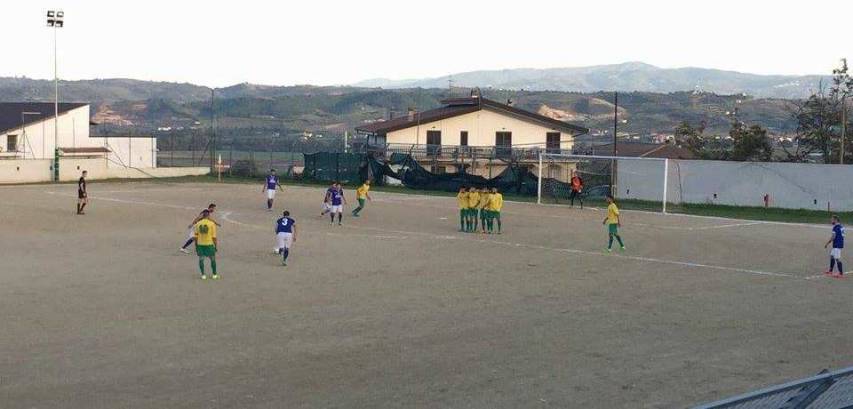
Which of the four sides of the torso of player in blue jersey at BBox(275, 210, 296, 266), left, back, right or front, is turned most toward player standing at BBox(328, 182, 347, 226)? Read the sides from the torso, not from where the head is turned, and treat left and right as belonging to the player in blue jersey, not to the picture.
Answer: front

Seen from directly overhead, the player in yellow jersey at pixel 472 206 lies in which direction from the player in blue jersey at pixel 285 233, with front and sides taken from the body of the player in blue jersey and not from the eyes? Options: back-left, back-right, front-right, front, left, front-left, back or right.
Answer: front-right

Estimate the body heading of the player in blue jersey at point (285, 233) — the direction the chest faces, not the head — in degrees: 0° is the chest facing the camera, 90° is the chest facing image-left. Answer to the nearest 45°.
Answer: approximately 180°

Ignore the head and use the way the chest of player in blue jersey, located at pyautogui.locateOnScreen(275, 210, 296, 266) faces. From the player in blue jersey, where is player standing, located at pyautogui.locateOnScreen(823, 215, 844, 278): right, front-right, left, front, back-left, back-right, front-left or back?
right
